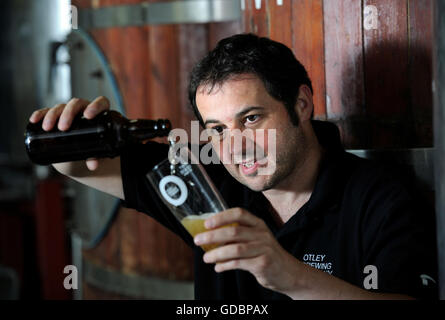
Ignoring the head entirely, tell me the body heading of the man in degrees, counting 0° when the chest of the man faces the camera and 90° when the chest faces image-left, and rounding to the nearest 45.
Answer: approximately 45°

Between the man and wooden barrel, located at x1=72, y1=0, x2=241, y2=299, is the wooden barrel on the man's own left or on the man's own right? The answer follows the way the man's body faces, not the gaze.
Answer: on the man's own right
